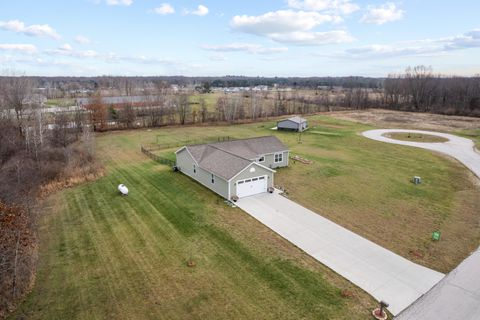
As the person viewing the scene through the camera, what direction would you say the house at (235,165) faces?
facing the viewer and to the right of the viewer
